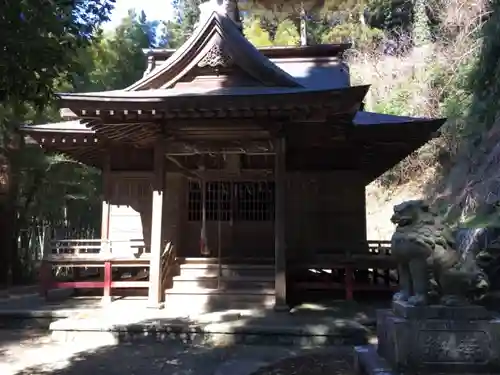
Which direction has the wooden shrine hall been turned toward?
toward the camera

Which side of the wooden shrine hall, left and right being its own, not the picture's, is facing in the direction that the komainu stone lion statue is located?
front
